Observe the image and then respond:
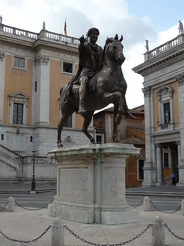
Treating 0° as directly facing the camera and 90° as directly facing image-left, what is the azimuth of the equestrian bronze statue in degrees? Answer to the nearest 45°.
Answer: approximately 315°

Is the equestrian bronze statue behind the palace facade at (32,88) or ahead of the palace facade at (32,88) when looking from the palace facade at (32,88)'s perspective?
ahead

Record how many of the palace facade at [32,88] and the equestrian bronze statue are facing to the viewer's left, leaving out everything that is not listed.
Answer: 0

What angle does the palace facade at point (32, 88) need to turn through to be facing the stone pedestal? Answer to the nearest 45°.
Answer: approximately 45° to its right

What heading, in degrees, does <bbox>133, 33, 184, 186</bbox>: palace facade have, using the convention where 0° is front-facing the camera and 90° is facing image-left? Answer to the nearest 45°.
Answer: approximately 45°

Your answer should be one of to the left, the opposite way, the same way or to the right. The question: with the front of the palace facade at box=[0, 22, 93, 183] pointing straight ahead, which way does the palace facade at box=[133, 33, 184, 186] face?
to the right

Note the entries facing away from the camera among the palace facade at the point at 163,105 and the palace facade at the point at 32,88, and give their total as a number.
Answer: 0

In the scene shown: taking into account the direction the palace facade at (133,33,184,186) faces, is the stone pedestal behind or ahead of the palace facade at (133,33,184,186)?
ahead

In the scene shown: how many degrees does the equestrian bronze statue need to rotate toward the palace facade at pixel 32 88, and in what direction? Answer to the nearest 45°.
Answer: approximately 135° to its left
